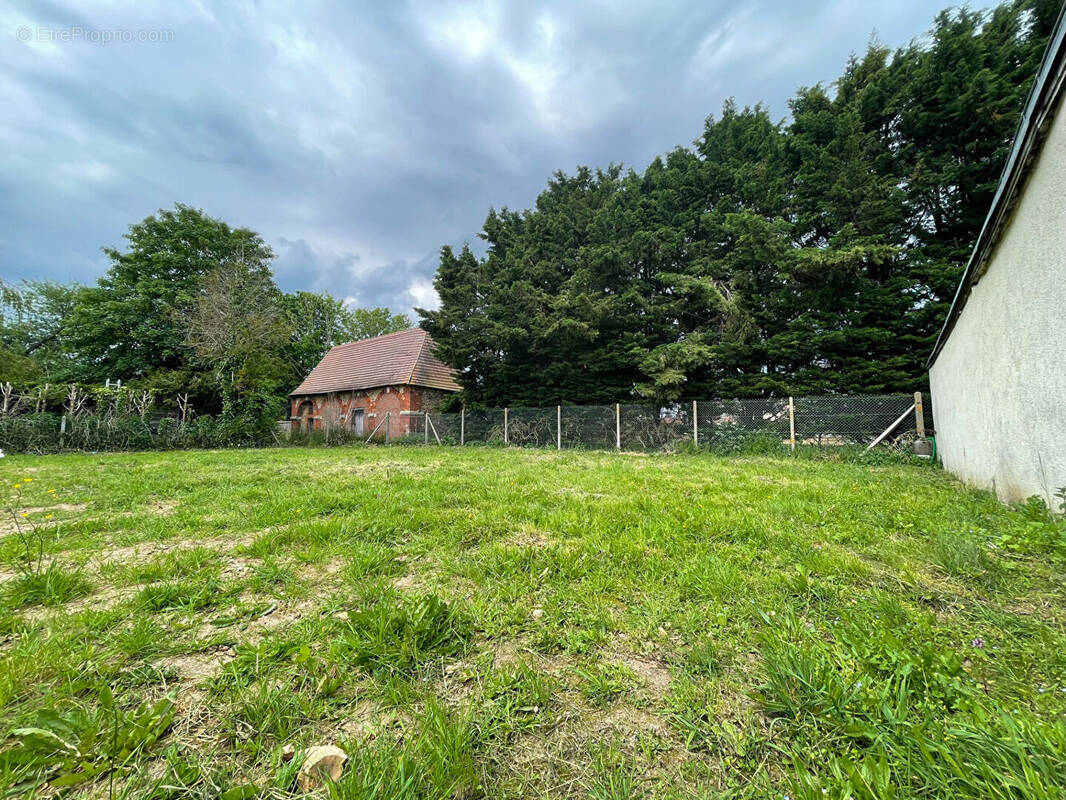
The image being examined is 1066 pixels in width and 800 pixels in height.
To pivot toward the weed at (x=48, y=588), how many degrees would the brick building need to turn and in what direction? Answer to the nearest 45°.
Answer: approximately 45° to its left

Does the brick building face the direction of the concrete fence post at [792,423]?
no

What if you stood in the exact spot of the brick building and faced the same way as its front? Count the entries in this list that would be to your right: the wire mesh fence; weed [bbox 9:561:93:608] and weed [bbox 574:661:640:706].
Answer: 0

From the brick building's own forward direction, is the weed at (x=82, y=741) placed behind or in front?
in front

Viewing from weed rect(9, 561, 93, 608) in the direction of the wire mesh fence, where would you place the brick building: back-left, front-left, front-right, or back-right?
front-left

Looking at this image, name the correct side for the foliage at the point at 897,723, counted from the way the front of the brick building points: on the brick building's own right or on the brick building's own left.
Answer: on the brick building's own left

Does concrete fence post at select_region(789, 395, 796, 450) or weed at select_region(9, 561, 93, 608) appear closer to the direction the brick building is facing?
the weed

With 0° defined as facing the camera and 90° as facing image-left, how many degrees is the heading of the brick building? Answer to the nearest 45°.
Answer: approximately 45°

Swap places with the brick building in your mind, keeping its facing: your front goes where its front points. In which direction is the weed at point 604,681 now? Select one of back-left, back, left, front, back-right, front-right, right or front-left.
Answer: front-left

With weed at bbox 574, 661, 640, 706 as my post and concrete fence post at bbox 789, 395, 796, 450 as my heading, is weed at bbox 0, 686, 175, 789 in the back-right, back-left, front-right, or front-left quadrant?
back-left

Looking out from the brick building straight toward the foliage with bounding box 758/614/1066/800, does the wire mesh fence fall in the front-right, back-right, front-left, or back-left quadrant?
front-left

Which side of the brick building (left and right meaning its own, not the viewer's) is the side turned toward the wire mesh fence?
left

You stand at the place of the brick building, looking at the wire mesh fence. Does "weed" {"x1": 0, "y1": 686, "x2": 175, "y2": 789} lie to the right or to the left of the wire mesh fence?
right
